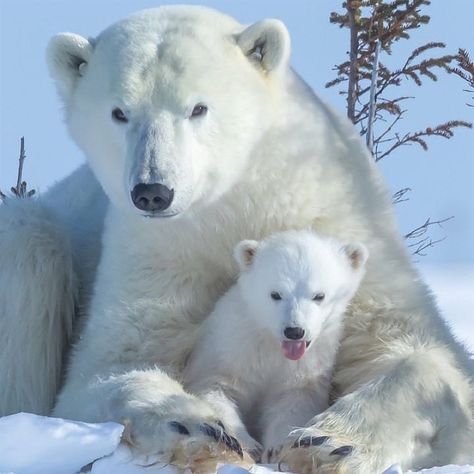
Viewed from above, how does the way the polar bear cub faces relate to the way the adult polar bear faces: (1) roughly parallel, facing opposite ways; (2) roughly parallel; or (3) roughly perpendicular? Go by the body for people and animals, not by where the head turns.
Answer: roughly parallel

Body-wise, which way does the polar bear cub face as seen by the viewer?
toward the camera
